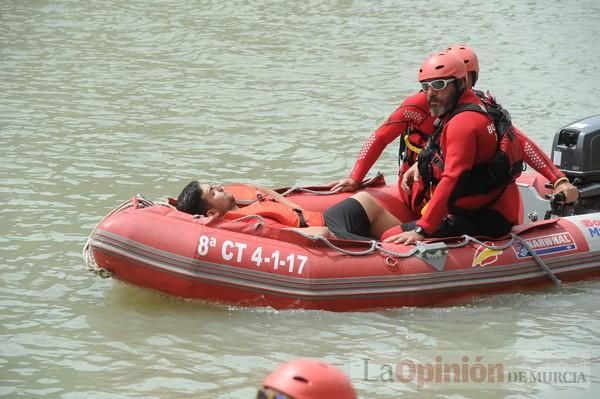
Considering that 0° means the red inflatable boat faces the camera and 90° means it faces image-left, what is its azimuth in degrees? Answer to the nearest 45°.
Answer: approximately 90°

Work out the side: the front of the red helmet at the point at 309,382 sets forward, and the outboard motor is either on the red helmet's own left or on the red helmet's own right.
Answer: on the red helmet's own right
